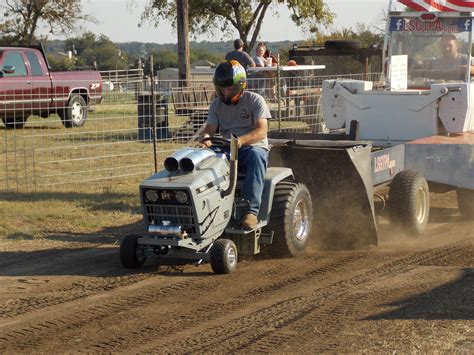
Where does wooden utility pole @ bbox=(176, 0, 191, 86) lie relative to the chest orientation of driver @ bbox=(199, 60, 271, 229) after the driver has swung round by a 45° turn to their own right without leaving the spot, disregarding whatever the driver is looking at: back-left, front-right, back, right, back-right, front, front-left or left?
right

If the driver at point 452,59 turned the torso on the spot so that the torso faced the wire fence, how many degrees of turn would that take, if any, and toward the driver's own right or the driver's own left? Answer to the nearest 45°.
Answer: approximately 45° to the driver's own right

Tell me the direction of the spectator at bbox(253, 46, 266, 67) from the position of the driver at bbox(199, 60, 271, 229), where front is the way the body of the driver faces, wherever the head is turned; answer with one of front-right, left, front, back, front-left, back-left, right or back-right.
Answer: back-right

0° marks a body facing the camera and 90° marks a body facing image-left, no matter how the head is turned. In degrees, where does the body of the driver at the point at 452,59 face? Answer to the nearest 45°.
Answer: approximately 45°

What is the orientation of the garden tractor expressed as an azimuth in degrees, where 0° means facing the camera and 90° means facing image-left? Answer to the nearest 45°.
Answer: approximately 45°

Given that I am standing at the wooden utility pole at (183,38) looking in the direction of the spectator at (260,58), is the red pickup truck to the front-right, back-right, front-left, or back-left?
back-right

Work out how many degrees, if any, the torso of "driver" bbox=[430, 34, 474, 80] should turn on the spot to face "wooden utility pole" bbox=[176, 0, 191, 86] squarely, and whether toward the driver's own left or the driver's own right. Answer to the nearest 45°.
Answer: approximately 90° to the driver's own right

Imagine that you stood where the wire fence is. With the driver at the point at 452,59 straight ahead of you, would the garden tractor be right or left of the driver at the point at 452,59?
right

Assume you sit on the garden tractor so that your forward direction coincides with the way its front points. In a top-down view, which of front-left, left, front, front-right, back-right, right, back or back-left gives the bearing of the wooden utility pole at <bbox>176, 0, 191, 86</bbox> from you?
back-right
